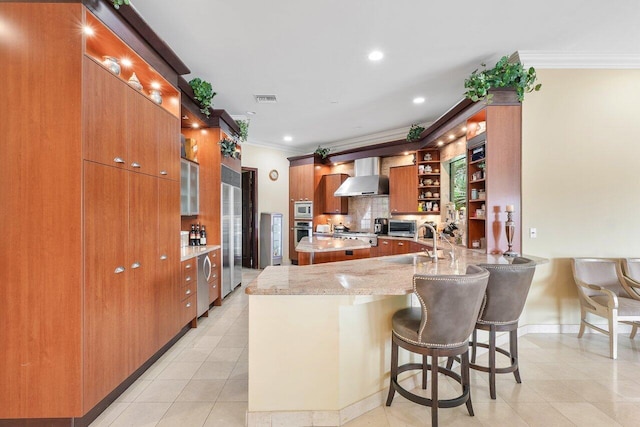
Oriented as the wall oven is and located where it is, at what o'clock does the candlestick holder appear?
The candlestick holder is roughly at 11 o'clock from the wall oven.

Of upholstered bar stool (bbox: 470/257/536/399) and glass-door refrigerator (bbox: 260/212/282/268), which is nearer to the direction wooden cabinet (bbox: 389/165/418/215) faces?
the upholstered bar stool

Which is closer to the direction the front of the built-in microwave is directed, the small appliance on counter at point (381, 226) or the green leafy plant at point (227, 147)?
the green leafy plant

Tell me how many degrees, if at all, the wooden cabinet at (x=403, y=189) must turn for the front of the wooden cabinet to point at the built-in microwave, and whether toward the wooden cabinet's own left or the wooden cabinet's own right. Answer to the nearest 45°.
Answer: approximately 90° to the wooden cabinet's own right

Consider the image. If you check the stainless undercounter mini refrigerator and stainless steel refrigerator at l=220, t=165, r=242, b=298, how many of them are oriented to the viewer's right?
2

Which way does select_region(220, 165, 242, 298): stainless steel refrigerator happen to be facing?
to the viewer's right

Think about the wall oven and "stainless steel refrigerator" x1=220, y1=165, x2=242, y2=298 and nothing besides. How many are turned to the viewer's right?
1
